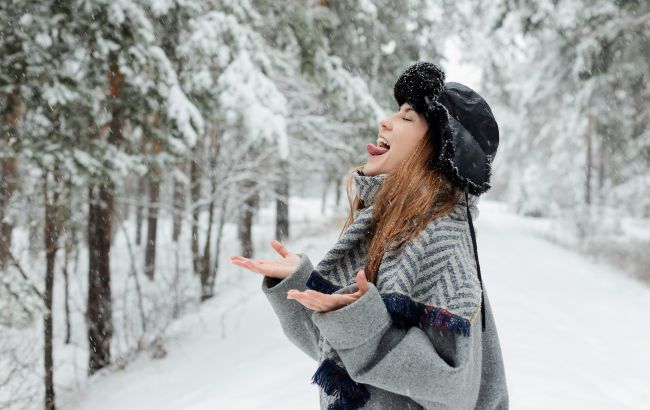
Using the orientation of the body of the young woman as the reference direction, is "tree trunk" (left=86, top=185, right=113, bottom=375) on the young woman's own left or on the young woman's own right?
on the young woman's own right

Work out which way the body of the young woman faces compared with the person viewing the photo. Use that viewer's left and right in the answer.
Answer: facing to the left of the viewer

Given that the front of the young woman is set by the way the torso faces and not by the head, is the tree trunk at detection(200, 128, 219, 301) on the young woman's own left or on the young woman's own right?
on the young woman's own right

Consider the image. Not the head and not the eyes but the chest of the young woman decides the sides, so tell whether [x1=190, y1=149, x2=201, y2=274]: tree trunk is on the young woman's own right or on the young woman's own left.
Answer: on the young woman's own right

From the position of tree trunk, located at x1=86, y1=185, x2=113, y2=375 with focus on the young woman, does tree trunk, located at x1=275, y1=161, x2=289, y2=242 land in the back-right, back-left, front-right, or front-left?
back-left

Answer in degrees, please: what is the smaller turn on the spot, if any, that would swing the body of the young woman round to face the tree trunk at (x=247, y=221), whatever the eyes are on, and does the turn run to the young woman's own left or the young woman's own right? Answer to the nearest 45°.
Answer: approximately 90° to the young woman's own right

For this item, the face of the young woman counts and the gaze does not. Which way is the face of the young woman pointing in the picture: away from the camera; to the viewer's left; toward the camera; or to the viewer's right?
to the viewer's left

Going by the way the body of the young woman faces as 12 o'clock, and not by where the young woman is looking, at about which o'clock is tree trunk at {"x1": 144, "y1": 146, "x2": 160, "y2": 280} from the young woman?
The tree trunk is roughly at 2 o'clock from the young woman.

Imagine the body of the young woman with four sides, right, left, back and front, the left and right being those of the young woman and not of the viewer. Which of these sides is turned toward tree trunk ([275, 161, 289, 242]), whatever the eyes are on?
right

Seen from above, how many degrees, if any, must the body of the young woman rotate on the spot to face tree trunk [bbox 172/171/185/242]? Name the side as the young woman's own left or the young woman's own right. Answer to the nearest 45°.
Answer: approximately 45° to the young woman's own right
